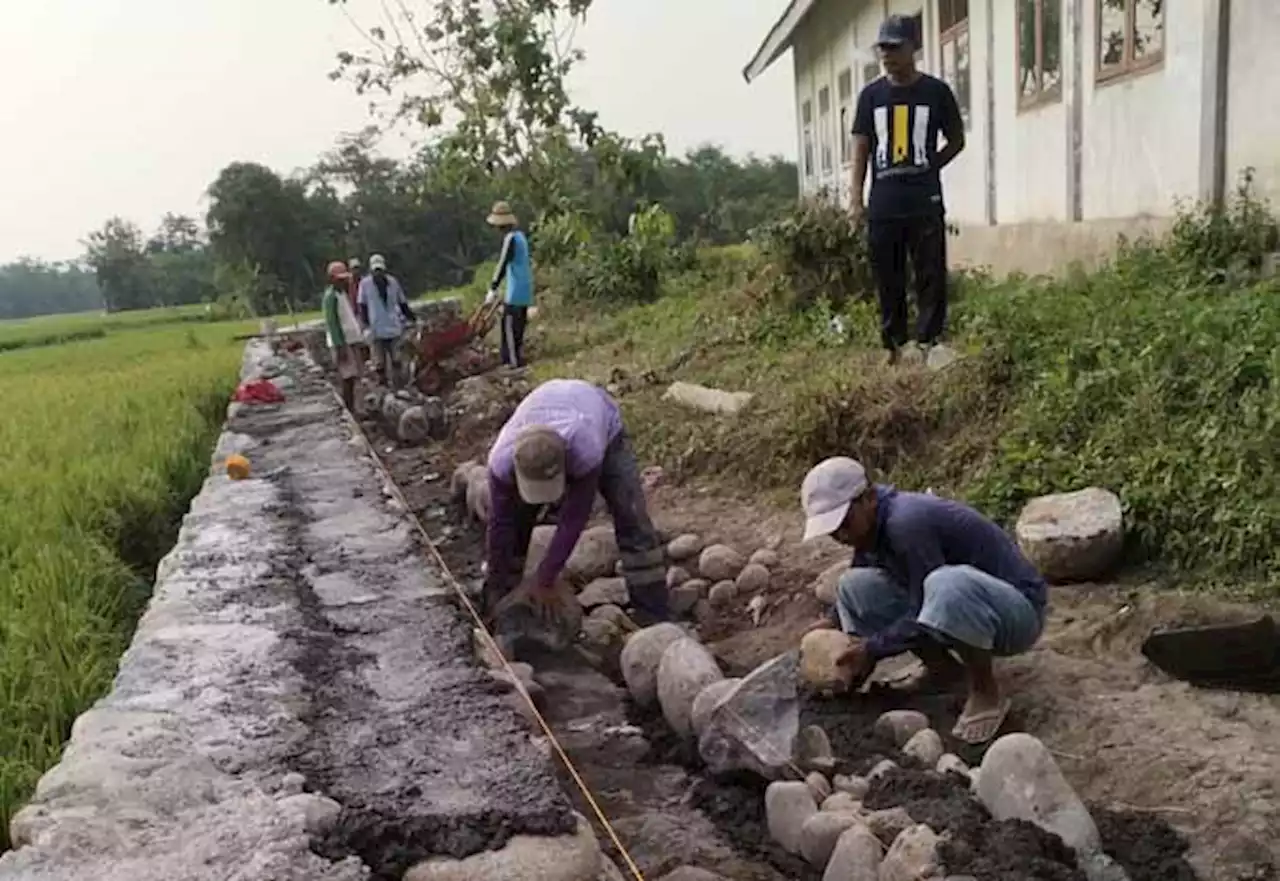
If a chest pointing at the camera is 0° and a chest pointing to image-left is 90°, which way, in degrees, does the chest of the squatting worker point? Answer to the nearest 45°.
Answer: approximately 45°

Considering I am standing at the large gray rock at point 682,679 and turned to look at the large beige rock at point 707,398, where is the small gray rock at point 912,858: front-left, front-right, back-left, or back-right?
back-right

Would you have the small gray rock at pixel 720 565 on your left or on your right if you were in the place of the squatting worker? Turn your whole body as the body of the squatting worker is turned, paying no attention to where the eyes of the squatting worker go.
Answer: on your right

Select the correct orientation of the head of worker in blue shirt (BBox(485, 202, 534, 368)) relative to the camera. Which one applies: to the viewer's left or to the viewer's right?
to the viewer's left

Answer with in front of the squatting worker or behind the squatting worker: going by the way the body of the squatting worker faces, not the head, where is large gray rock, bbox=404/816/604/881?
in front

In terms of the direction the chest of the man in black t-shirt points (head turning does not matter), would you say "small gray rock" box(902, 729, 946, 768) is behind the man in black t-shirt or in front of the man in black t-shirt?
in front

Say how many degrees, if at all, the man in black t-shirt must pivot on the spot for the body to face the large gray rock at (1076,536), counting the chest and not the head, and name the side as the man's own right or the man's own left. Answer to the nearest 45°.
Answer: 0° — they already face it

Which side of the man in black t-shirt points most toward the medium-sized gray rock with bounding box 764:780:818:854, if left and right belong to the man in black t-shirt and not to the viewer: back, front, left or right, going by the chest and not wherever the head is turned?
front

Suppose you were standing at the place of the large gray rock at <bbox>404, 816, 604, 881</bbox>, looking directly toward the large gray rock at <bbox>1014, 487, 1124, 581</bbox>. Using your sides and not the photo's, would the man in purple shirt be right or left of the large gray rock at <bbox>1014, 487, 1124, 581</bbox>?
left

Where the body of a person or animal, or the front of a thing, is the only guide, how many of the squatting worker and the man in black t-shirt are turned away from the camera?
0

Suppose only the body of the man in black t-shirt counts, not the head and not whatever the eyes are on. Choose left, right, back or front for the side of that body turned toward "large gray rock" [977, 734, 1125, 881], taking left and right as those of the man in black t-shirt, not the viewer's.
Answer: front

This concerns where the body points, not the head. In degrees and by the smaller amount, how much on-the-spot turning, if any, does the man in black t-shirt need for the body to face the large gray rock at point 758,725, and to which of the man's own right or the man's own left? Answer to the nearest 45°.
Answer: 0° — they already face it

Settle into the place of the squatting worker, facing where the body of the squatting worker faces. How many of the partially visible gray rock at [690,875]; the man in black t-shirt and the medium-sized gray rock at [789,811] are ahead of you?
2

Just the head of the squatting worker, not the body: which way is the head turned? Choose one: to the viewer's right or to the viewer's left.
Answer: to the viewer's left
